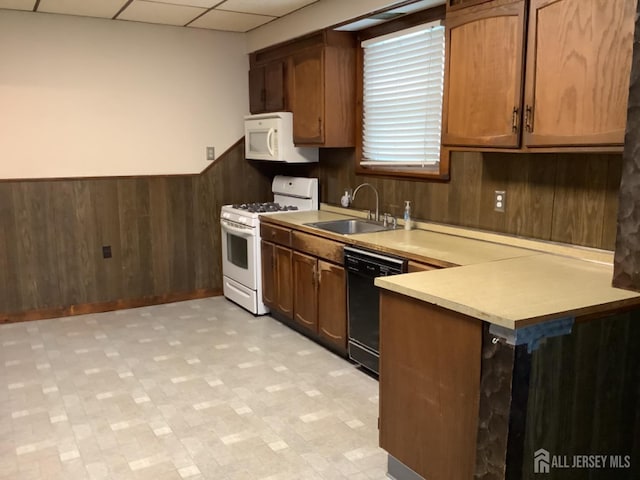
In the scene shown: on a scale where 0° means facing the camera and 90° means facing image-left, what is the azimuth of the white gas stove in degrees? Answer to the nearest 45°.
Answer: approximately 45°

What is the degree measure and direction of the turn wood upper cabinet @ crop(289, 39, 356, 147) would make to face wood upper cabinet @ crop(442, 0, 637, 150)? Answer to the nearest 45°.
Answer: approximately 90° to its left

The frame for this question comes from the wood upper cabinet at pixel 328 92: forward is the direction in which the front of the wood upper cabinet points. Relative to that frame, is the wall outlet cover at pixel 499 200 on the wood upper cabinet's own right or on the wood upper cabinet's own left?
on the wood upper cabinet's own left

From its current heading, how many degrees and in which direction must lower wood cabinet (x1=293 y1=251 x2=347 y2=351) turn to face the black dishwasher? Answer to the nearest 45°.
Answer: approximately 90° to its left

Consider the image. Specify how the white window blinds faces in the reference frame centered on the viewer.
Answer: facing the viewer and to the left of the viewer

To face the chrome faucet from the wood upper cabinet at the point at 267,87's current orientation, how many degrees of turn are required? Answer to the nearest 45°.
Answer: approximately 90° to its left

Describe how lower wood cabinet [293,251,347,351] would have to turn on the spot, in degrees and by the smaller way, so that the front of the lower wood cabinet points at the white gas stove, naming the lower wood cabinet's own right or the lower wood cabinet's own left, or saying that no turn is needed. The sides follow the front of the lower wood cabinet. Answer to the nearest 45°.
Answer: approximately 90° to the lower wood cabinet's own right

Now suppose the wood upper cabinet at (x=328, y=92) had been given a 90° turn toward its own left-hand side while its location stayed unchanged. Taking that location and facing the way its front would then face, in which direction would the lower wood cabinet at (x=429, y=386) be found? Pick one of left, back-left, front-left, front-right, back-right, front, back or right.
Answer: front-right

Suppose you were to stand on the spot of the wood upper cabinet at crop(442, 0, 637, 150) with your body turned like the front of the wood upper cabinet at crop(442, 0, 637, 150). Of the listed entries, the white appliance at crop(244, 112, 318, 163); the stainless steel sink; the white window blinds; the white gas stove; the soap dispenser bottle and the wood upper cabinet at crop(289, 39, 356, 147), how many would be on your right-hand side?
6

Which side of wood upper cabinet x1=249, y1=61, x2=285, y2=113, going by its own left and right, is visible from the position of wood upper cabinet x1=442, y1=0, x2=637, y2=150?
left

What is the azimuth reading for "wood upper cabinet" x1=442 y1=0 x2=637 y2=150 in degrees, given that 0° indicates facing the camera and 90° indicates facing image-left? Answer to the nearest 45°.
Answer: approximately 45°

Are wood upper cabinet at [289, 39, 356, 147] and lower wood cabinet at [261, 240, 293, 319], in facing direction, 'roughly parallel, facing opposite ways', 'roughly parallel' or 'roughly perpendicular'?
roughly parallel

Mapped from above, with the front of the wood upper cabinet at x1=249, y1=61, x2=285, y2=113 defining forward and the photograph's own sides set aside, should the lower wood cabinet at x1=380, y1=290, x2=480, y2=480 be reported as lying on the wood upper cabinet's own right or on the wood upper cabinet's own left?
on the wood upper cabinet's own left
